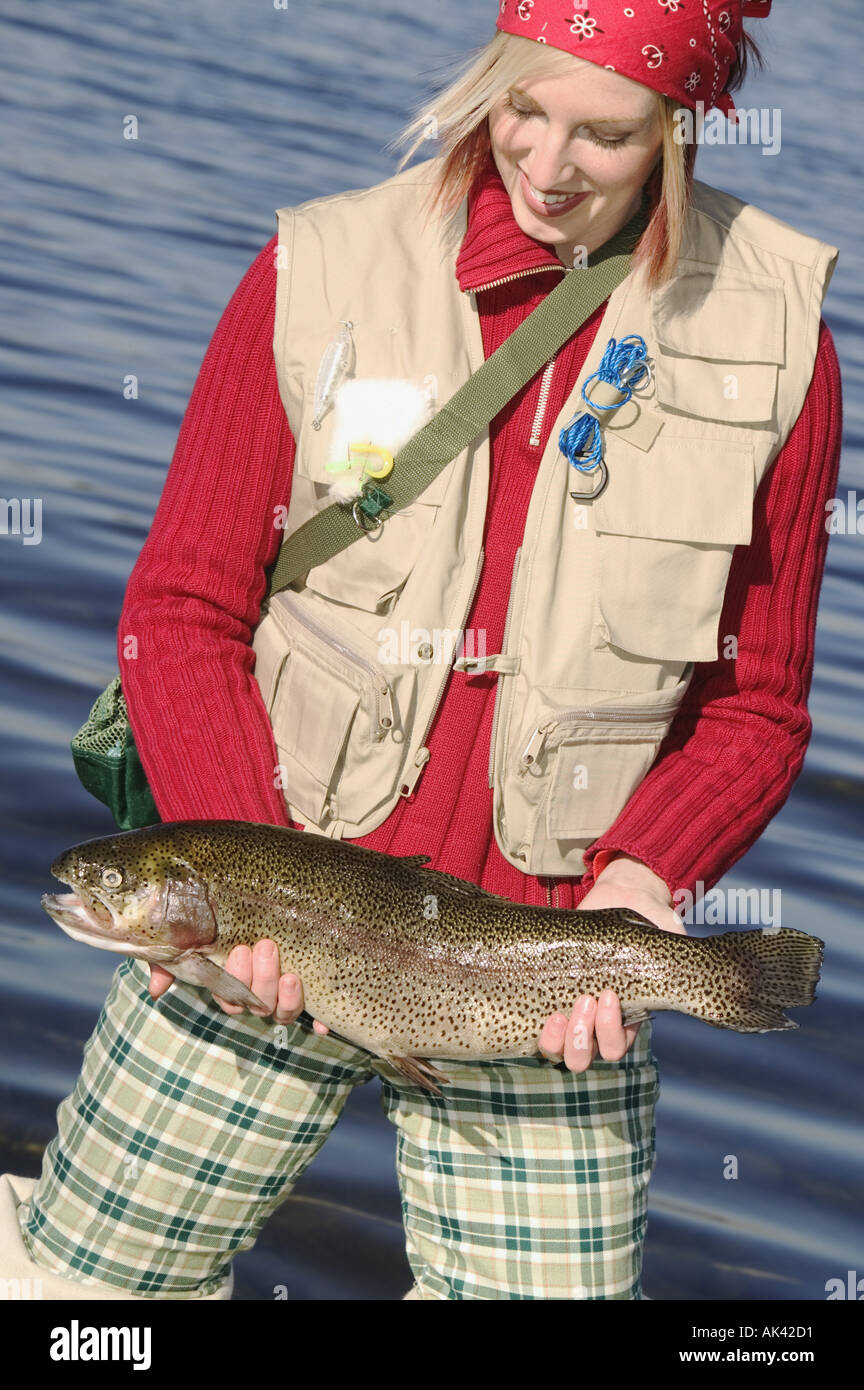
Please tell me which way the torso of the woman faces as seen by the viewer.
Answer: toward the camera

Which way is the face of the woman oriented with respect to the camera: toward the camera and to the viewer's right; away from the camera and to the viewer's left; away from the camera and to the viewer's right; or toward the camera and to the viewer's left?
toward the camera and to the viewer's left
